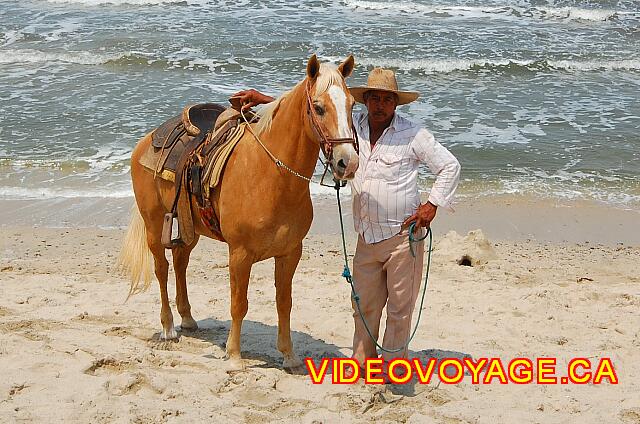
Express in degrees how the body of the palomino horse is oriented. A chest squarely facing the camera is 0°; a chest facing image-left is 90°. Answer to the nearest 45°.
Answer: approximately 315°

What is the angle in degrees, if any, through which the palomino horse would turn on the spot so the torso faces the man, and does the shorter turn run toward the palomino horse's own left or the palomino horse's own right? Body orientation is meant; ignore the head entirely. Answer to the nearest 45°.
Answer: approximately 45° to the palomino horse's own left
